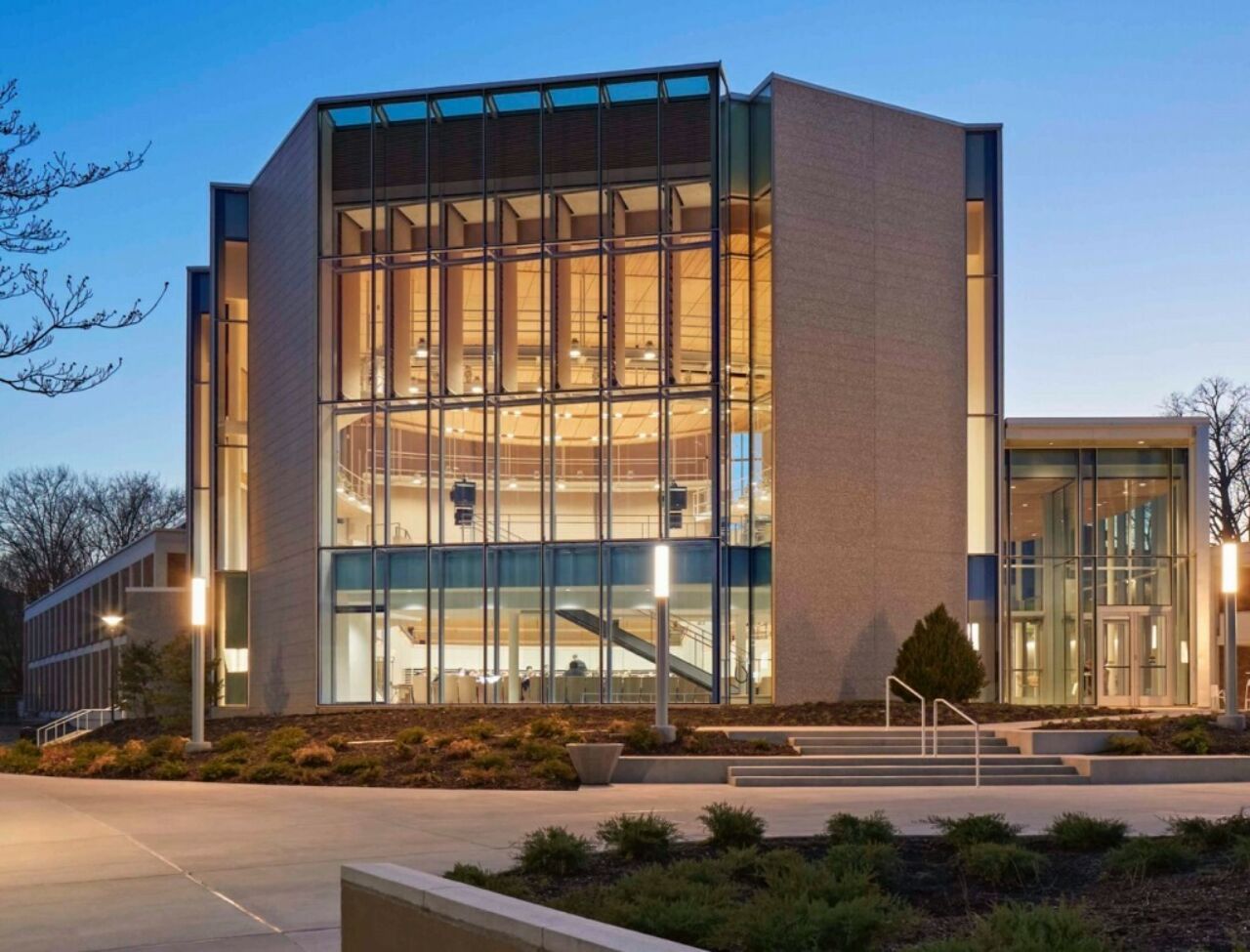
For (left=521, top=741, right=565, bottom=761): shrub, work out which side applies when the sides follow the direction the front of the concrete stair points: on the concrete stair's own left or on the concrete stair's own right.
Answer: on the concrete stair's own right

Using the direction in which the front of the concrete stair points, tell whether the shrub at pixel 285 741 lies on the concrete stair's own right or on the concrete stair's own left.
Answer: on the concrete stair's own right

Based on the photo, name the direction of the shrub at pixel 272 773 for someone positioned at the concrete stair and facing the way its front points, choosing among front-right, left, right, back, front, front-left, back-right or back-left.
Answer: right

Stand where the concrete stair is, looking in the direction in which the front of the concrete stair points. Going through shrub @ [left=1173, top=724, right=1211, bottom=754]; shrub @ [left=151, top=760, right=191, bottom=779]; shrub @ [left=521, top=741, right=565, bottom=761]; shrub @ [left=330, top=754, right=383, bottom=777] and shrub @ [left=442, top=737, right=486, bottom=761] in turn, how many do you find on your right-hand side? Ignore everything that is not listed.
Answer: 4

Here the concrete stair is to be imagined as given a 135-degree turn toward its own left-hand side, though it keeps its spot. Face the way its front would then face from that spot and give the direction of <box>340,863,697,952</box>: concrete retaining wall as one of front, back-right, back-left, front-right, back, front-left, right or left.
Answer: back-right

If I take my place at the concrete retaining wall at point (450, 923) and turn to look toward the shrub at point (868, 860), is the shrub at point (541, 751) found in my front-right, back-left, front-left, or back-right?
front-left

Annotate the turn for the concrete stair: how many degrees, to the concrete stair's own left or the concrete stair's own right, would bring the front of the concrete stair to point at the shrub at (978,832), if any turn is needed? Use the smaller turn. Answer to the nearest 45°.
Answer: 0° — it already faces it

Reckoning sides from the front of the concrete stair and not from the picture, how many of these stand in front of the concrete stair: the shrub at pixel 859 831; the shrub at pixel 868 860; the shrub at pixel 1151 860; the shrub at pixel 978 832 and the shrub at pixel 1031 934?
5

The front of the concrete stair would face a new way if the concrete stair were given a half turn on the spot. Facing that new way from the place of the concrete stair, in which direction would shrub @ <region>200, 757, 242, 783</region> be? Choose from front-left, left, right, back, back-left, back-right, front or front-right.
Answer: left

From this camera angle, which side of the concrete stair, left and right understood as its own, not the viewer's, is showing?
front

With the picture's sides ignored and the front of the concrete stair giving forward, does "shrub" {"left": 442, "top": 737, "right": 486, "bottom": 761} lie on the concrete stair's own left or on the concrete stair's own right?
on the concrete stair's own right

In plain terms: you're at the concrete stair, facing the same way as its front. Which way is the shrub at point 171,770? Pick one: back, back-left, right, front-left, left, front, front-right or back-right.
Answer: right
